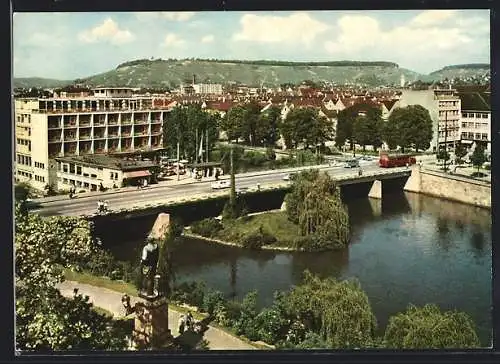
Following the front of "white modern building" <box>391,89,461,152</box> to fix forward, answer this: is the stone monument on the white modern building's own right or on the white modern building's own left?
on the white modern building's own right

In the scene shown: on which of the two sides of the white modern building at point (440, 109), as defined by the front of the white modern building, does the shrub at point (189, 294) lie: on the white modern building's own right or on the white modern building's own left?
on the white modern building's own right

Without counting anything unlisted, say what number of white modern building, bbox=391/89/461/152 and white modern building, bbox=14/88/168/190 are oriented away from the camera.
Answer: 0

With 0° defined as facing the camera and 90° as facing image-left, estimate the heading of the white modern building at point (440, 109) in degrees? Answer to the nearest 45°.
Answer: approximately 315°

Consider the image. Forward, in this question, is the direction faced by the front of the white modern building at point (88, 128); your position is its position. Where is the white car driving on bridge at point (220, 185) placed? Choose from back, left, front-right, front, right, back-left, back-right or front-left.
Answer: front-left

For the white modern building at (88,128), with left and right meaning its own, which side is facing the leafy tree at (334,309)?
front

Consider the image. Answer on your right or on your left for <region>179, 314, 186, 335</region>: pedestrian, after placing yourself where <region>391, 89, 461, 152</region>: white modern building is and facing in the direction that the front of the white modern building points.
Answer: on your right

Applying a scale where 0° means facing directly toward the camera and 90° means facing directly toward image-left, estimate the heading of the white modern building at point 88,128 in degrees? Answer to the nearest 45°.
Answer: approximately 315°
